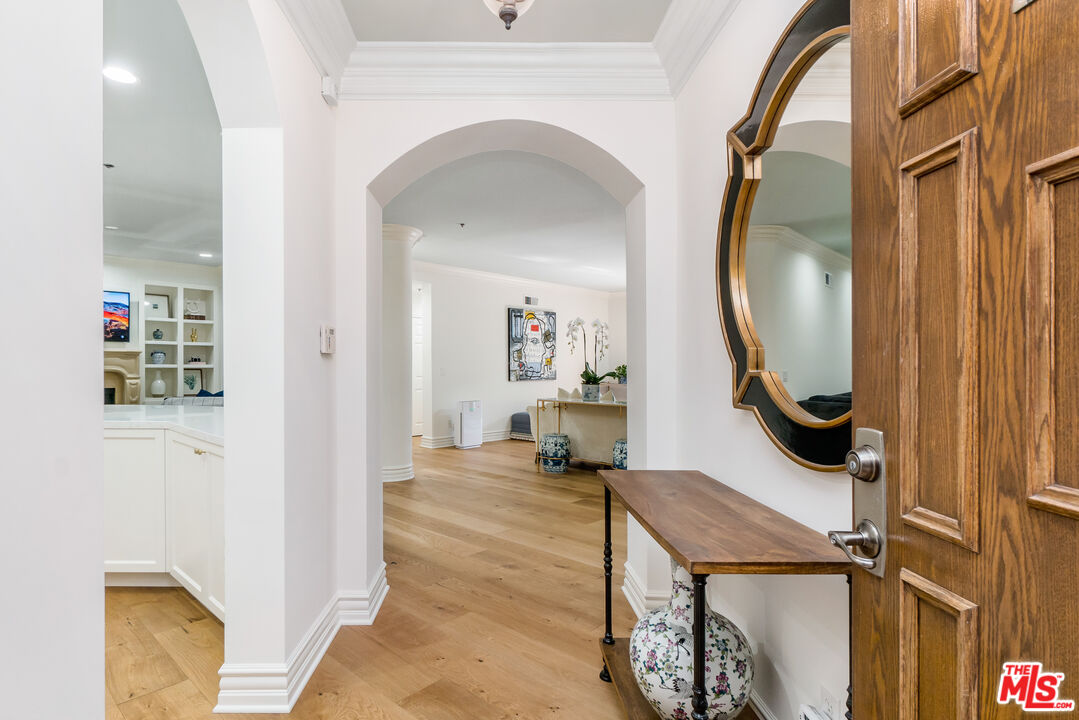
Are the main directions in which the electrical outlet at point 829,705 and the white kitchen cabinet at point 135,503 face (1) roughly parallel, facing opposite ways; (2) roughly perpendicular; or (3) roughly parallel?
roughly perpendicular

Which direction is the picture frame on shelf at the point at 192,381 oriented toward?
toward the camera

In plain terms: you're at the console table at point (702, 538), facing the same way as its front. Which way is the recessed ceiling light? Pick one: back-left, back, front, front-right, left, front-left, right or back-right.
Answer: front

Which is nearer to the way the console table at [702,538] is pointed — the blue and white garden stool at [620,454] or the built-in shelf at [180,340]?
the built-in shelf

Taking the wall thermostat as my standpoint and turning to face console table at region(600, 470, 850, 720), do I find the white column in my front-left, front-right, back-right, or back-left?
back-left

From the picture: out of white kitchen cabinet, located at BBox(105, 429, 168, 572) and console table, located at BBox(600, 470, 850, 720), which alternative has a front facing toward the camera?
the white kitchen cabinet

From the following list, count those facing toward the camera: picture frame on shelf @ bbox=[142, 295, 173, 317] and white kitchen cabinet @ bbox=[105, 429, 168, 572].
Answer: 2

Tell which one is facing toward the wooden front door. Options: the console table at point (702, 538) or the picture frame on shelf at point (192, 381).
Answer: the picture frame on shelf

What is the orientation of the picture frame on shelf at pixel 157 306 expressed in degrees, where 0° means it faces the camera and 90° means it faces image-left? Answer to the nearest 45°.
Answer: approximately 0°

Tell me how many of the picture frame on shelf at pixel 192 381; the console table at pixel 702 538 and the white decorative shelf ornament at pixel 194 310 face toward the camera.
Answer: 2

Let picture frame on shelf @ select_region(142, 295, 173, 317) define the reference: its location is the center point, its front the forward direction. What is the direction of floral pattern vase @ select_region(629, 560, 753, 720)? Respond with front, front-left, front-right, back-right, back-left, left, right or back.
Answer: front

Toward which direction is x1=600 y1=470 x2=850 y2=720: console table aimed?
to the viewer's left

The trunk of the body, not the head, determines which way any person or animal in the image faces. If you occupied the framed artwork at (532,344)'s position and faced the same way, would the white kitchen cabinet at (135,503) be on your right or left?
on your right

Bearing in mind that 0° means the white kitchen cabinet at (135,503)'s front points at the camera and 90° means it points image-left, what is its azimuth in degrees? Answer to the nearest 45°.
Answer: approximately 0°

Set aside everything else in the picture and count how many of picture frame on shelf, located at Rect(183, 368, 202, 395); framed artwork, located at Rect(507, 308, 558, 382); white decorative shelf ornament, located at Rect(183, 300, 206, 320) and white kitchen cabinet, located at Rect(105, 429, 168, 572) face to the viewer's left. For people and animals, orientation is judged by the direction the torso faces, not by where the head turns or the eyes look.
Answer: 0

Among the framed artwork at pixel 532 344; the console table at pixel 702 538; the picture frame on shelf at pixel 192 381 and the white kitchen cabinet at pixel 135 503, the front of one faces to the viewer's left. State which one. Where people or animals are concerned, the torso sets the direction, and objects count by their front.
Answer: the console table

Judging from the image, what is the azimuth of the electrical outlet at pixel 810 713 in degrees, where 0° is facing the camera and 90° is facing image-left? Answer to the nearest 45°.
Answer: approximately 45°
